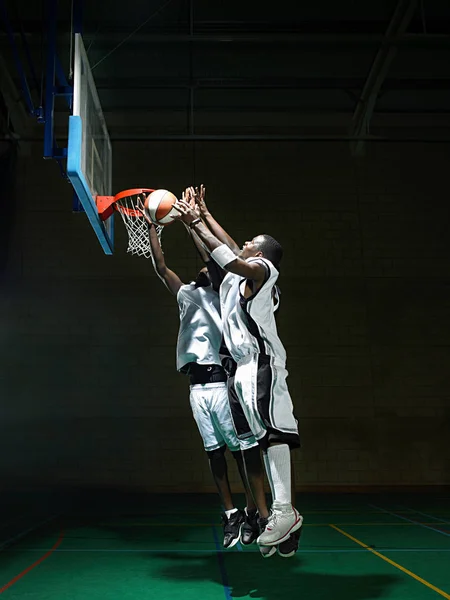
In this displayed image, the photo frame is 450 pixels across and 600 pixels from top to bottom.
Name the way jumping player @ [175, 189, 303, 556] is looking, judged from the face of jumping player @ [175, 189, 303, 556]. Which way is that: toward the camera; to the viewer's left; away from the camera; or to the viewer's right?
to the viewer's left

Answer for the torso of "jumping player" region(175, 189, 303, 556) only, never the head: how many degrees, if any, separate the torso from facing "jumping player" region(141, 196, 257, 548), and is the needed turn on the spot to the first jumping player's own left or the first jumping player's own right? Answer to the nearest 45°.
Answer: approximately 45° to the first jumping player's own right

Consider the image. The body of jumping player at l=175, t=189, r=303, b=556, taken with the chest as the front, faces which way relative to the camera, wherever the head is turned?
to the viewer's left
